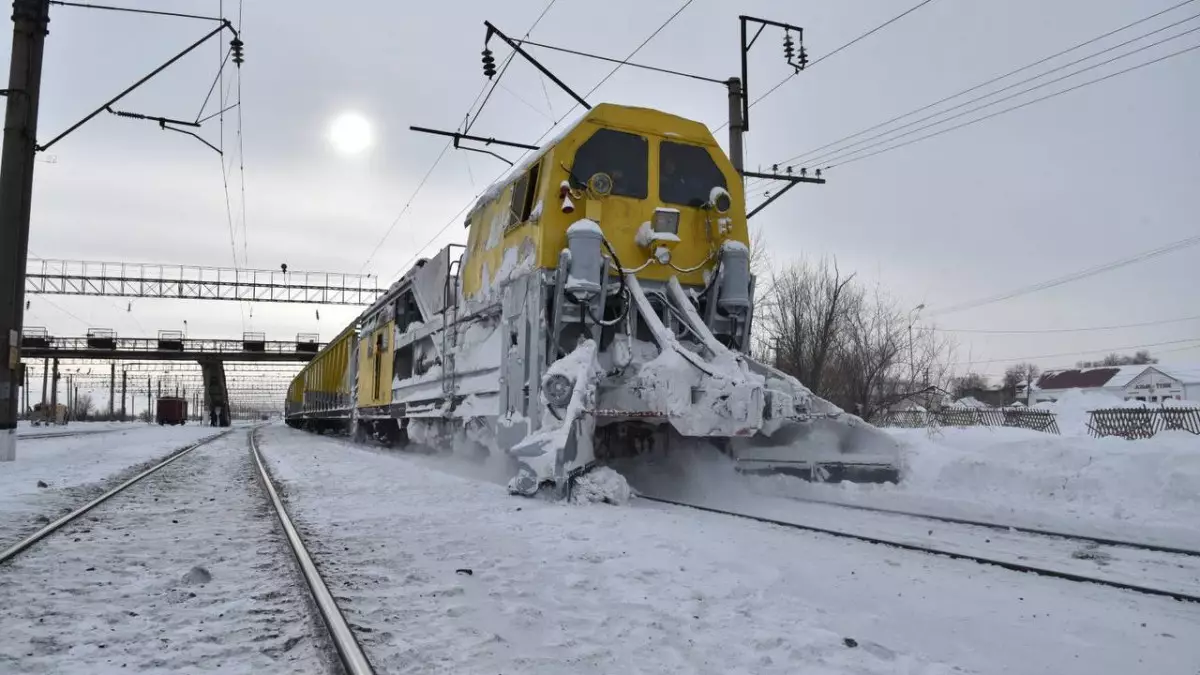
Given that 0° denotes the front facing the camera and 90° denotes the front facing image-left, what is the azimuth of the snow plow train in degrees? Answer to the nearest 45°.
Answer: approximately 315°

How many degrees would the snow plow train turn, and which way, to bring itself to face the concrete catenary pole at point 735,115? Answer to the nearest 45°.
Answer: approximately 135° to its left

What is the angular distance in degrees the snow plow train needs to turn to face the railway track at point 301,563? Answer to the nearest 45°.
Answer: approximately 90° to its right

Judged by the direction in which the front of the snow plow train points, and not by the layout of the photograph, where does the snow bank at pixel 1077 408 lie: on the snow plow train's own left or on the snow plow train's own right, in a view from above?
on the snow plow train's own left

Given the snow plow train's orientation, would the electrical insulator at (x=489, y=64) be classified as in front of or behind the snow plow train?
behind

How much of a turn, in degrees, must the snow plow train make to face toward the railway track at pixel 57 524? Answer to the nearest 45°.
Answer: approximately 90° to its right

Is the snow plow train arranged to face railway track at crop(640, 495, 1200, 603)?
yes
